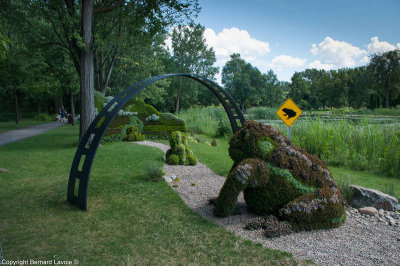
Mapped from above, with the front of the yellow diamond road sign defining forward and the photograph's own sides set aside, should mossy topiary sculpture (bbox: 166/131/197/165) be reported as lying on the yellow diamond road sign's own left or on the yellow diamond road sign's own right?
on the yellow diamond road sign's own right

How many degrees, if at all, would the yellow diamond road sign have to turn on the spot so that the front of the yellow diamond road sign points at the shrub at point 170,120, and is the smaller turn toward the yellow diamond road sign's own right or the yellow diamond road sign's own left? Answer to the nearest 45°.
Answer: approximately 135° to the yellow diamond road sign's own right

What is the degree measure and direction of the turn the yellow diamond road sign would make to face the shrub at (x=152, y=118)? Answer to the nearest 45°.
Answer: approximately 135° to its right

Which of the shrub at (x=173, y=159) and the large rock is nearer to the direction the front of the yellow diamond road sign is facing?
the large rock

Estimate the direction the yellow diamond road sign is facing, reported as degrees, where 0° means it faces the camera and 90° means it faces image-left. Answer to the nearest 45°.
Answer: approximately 0°

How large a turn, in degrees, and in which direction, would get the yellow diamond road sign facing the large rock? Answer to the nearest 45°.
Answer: approximately 45° to its left

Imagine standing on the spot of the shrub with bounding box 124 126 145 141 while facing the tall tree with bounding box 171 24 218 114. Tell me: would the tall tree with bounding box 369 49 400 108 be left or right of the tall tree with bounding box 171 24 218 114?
right

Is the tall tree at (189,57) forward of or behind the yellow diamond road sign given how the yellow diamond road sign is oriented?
behind

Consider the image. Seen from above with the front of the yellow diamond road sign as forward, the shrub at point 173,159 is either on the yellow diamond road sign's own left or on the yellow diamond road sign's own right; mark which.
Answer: on the yellow diamond road sign's own right

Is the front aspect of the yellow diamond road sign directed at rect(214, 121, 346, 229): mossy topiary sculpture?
yes
